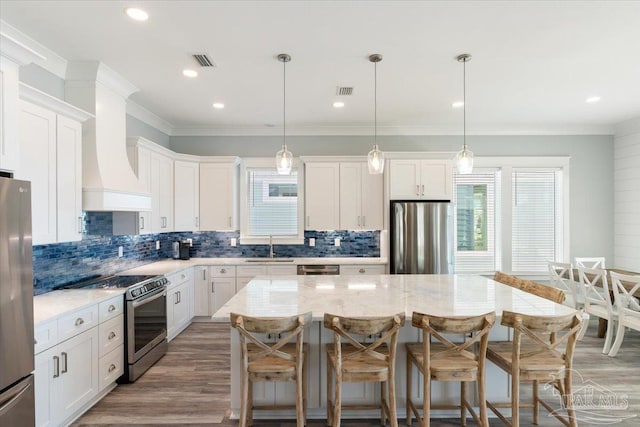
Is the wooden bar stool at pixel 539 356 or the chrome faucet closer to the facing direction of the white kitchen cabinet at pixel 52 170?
the wooden bar stool

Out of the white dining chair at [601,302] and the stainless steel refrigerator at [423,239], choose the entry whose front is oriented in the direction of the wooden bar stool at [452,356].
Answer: the stainless steel refrigerator

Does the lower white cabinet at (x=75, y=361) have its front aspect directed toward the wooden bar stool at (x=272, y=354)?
yes

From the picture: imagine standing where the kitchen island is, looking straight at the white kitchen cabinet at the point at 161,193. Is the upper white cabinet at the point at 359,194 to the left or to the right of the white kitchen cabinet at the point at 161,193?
right

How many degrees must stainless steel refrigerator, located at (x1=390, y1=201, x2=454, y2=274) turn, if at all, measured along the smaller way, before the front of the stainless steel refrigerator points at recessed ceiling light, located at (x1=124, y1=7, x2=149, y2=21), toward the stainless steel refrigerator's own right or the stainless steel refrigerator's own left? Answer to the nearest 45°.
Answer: approximately 45° to the stainless steel refrigerator's own right

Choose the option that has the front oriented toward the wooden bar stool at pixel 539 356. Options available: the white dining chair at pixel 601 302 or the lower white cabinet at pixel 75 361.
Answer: the lower white cabinet

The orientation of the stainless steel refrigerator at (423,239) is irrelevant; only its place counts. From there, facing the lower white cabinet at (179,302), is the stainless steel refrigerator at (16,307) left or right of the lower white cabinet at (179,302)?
left

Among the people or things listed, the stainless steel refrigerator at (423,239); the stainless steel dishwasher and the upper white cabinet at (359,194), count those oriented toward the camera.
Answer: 3

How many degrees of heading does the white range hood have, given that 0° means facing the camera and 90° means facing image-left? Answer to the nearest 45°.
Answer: approximately 315°

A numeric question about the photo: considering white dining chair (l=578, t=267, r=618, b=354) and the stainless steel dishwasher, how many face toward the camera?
1
